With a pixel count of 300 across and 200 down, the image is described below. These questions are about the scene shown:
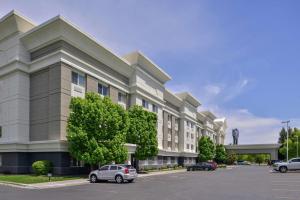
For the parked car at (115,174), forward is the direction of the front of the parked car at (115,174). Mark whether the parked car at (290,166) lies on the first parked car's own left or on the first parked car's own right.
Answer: on the first parked car's own right

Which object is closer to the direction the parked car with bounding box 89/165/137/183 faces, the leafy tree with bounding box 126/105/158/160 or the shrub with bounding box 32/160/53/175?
the shrub

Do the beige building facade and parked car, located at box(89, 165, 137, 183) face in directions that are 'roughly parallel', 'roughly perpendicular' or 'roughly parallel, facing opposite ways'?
roughly parallel, facing opposite ways

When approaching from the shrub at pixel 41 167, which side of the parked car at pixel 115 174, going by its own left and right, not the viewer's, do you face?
front

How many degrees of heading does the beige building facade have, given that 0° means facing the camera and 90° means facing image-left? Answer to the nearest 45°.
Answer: approximately 315°

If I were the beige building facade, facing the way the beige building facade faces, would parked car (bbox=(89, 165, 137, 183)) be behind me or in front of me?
in front

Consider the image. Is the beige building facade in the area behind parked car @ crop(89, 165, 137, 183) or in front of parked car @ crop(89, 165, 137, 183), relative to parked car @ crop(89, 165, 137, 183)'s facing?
in front

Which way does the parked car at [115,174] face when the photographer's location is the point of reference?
facing away from the viewer and to the left of the viewer
